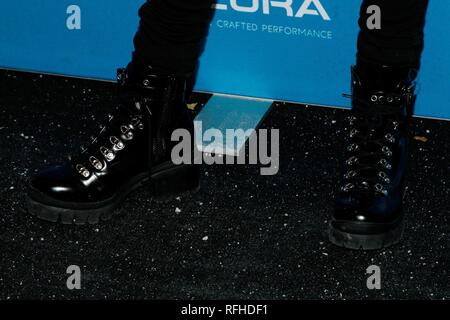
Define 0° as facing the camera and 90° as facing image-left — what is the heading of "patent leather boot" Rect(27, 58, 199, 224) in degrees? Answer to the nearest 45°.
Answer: approximately 45°
